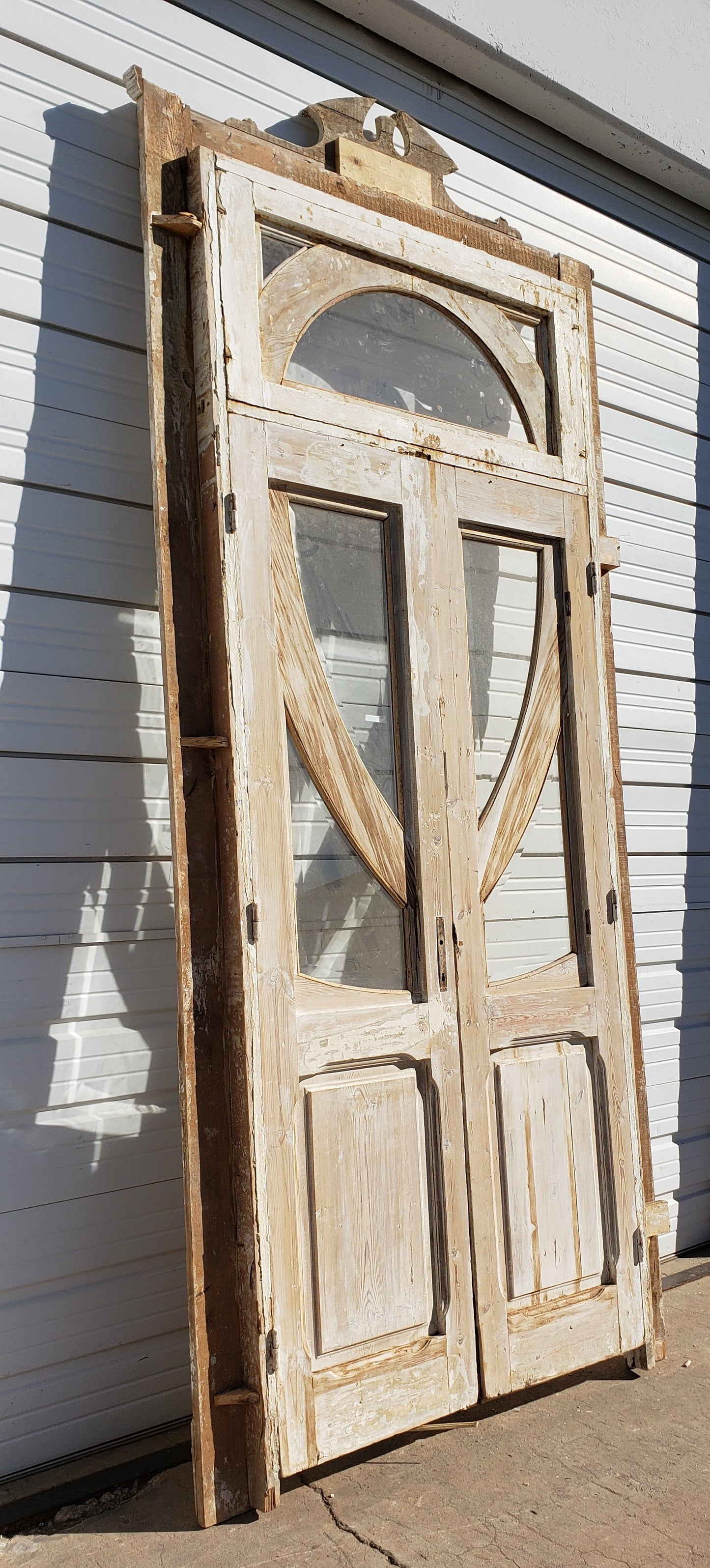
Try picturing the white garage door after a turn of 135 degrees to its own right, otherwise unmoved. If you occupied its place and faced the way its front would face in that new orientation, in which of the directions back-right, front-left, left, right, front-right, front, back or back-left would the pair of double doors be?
back

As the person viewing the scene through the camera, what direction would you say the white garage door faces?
facing the viewer and to the right of the viewer
